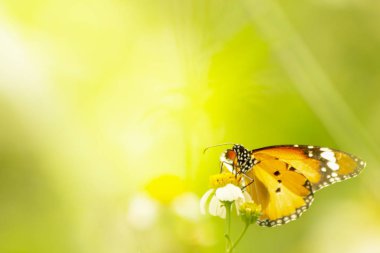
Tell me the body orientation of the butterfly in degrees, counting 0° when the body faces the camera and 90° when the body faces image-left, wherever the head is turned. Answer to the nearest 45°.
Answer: approximately 90°
